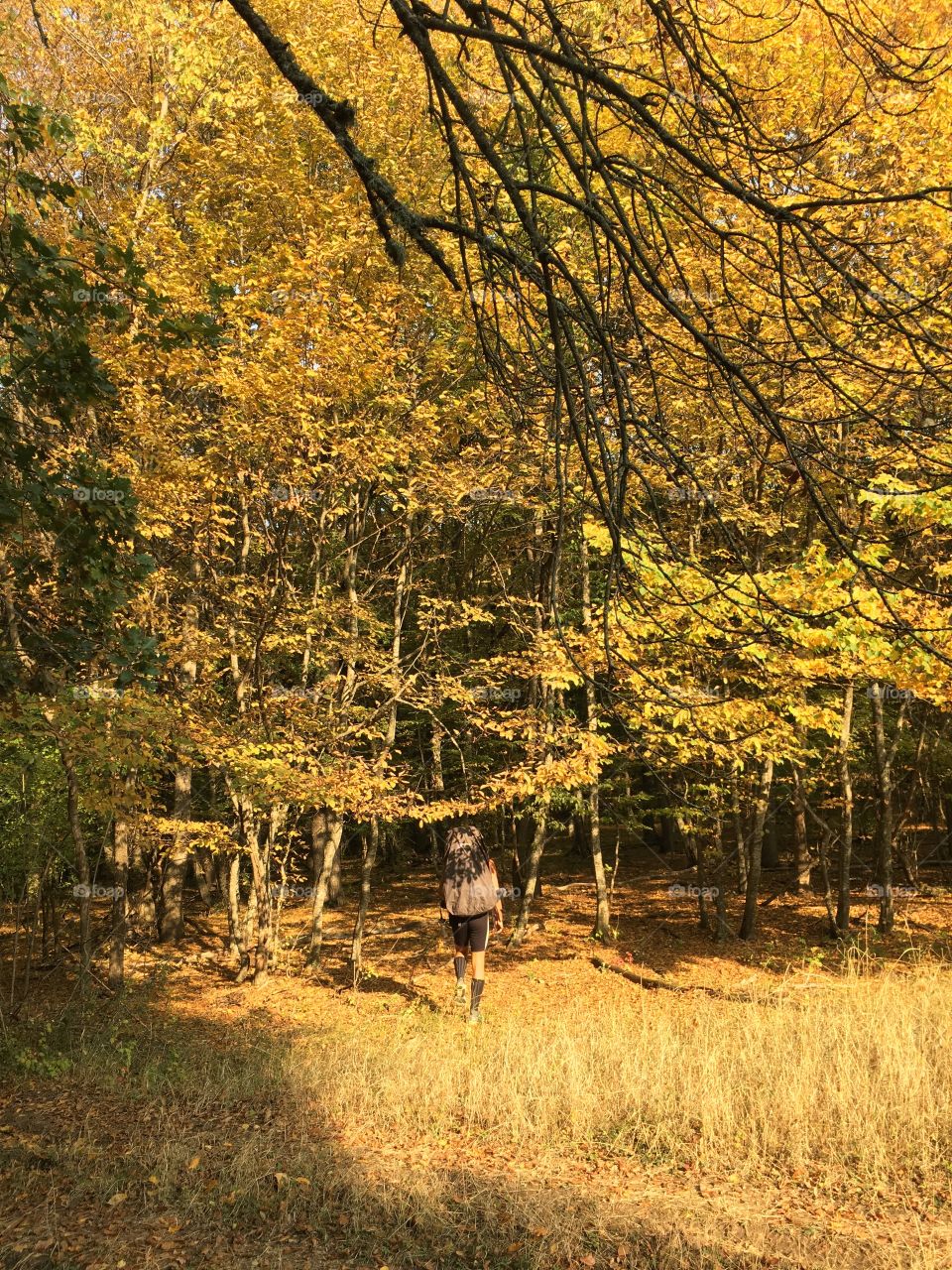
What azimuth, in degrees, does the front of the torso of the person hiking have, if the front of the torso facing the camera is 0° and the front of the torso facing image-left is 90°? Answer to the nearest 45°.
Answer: approximately 180°
